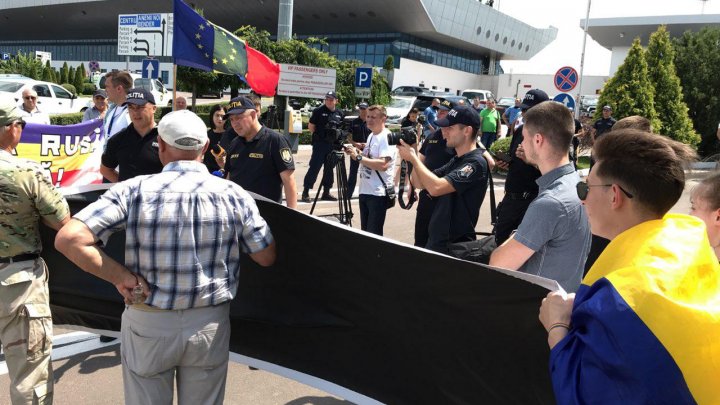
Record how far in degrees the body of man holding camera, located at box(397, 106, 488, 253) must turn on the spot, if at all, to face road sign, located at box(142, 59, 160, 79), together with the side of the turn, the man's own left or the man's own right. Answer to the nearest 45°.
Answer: approximately 45° to the man's own right

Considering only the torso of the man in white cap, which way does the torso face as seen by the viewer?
away from the camera

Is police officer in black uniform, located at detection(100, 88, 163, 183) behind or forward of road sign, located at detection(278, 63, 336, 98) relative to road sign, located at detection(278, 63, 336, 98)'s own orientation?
forward

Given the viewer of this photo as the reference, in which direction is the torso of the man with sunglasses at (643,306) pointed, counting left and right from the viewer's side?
facing away from the viewer and to the left of the viewer

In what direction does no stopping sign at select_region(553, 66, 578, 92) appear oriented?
toward the camera

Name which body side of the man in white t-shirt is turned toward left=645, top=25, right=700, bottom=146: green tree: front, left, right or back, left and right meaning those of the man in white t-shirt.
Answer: back

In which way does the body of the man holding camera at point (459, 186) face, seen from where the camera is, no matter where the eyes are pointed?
to the viewer's left

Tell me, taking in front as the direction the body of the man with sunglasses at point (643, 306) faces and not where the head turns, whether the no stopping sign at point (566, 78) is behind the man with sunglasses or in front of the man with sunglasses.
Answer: in front

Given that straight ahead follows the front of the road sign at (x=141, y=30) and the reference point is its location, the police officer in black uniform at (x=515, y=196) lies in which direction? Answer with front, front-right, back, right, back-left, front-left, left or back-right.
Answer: front

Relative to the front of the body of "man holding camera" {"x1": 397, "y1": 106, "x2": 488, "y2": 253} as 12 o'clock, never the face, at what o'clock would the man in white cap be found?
The man in white cap is roughly at 10 o'clock from the man holding camera.

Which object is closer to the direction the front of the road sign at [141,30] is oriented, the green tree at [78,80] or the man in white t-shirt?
the man in white t-shirt

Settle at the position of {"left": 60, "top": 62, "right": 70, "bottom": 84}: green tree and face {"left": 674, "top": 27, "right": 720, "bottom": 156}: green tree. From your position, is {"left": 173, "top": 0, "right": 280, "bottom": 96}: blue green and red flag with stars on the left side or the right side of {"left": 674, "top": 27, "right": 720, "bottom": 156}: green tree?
right

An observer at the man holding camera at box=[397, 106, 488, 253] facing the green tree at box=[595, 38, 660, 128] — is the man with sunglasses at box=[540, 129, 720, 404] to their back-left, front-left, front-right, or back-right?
back-right

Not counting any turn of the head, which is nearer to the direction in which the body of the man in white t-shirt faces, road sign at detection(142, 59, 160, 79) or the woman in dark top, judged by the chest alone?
the woman in dark top

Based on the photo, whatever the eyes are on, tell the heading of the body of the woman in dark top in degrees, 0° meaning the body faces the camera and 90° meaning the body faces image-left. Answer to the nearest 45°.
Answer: approximately 0°

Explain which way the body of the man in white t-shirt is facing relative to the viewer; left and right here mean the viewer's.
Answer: facing the viewer and to the left of the viewer

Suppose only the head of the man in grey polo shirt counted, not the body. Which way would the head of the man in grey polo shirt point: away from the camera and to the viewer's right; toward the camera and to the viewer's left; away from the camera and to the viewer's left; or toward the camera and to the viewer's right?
away from the camera and to the viewer's left
